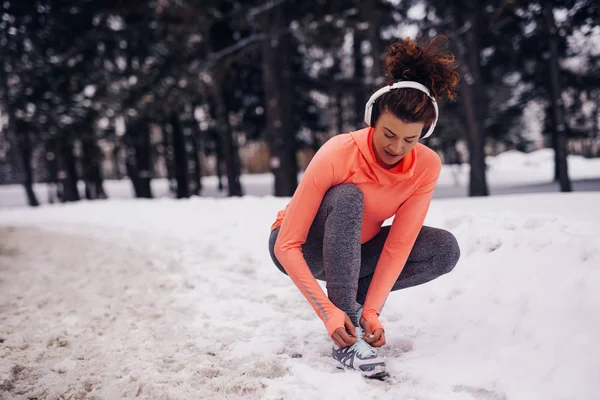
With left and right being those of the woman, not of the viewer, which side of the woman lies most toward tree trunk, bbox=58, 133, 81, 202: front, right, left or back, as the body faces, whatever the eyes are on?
back

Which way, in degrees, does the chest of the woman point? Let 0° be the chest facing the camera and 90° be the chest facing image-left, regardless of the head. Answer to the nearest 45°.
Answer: approximately 315°

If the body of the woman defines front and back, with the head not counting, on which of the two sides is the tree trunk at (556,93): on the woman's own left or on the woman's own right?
on the woman's own left

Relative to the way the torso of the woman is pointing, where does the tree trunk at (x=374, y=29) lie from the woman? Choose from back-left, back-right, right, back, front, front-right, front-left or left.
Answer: back-left

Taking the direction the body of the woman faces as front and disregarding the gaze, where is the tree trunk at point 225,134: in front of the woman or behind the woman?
behind

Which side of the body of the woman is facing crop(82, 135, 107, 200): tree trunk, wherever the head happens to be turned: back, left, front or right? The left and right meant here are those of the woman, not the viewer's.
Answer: back

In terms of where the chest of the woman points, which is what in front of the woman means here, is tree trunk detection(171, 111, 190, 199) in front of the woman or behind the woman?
behind

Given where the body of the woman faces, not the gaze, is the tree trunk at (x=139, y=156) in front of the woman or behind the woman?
behind
